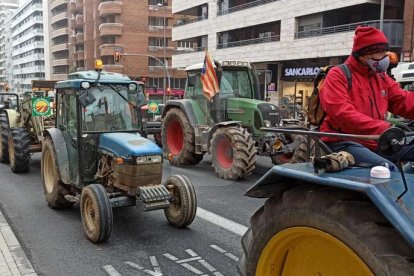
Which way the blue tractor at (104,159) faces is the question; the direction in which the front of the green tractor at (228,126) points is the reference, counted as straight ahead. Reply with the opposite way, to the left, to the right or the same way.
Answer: the same way

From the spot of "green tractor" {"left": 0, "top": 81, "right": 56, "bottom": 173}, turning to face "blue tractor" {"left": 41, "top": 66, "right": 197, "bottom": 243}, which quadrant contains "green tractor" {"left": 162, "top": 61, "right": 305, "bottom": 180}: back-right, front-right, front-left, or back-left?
front-left

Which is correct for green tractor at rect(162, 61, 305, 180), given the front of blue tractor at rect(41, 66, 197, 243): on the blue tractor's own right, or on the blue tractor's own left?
on the blue tractor's own left

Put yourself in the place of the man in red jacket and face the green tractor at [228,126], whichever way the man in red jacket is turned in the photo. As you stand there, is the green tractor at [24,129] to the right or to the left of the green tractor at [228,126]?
left

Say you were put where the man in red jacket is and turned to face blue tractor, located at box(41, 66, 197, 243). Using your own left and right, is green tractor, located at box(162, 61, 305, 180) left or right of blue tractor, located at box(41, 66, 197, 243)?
right

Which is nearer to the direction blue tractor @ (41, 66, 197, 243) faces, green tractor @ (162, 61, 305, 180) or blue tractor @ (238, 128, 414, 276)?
the blue tractor

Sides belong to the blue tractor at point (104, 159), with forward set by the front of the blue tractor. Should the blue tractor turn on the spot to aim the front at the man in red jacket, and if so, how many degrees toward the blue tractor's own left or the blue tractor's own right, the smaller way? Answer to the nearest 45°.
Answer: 0° — it already faces them

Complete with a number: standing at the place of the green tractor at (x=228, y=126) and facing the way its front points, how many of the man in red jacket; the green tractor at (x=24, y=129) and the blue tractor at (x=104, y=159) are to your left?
0

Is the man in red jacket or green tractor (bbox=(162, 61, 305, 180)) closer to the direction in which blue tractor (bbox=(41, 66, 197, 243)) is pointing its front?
the man in red jacket

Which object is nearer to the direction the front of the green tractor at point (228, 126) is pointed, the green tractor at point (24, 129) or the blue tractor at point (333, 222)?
the blue tractor

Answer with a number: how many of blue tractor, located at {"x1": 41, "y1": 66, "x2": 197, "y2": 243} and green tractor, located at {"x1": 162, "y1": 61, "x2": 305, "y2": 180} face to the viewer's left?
0

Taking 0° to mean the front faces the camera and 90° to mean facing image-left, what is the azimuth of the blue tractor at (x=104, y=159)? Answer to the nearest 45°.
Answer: approximately 315°

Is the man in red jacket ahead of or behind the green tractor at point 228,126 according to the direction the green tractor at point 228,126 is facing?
ahead

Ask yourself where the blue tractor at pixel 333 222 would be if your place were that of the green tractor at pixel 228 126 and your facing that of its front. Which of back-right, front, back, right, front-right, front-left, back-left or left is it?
front-right

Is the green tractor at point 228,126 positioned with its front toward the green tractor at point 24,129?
no

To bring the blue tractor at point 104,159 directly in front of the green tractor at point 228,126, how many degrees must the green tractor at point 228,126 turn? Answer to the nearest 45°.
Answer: approximately 45° to its right

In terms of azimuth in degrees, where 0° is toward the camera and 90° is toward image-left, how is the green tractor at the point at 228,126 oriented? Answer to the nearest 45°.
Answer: approximately 315°

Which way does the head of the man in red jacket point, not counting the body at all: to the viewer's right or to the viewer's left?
to the viewer's right
